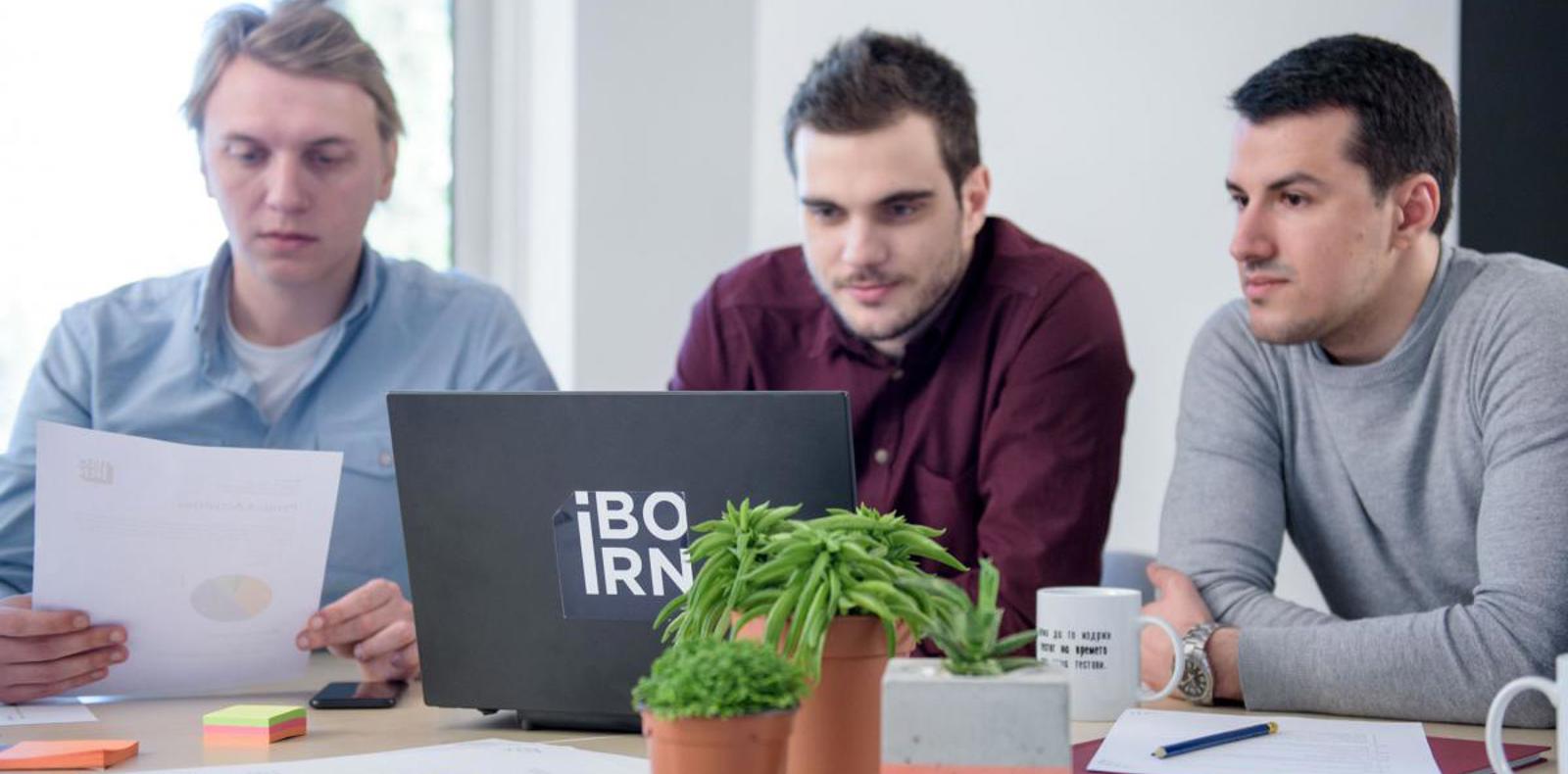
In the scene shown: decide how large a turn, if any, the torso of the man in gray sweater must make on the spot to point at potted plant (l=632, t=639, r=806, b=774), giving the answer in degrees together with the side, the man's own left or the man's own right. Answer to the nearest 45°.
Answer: approximately 45° to the man's own left

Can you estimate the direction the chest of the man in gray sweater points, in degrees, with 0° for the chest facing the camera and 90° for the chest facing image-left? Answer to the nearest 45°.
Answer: approximately 45°

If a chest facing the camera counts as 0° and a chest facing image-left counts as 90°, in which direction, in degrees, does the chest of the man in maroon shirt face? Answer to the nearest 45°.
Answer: approximately 45°
